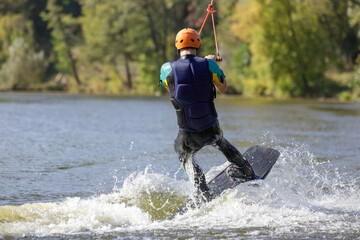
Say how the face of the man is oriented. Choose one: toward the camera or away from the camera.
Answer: away from the camera

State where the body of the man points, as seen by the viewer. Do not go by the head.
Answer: away from the camera

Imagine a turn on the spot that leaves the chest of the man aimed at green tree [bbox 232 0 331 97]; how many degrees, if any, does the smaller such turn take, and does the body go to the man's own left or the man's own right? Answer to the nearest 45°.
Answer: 0° — they already face it
